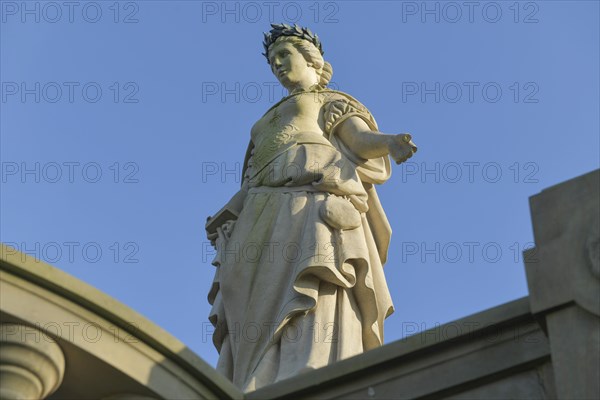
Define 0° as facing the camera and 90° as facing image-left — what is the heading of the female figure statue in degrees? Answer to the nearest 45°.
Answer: approximately 45°

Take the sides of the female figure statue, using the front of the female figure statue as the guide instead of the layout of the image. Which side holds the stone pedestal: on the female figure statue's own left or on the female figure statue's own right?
on the female figure statue's own left
